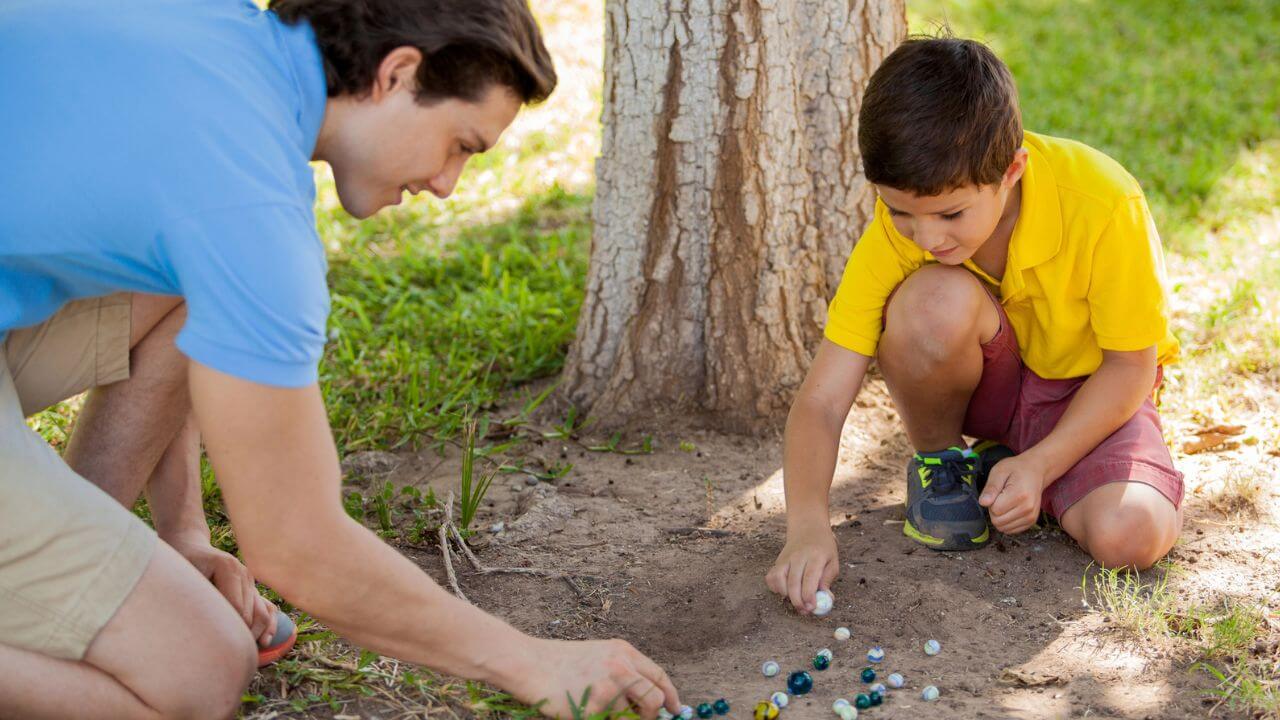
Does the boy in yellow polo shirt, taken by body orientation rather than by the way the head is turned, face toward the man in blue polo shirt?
yes

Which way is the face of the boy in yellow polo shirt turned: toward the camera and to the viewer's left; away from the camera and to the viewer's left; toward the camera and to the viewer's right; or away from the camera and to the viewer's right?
toward the camera and to the viewer's left

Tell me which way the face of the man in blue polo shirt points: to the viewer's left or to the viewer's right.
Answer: to the viewer's right

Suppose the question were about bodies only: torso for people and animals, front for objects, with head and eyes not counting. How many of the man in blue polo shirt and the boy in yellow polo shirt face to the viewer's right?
1

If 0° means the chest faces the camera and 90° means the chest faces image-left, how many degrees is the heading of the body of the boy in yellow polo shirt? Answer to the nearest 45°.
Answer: approximately 45°

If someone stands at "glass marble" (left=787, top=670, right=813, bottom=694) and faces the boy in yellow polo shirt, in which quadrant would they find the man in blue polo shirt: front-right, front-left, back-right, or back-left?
back-left

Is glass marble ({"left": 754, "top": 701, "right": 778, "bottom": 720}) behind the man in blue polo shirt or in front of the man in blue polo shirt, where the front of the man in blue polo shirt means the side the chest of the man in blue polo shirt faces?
in front

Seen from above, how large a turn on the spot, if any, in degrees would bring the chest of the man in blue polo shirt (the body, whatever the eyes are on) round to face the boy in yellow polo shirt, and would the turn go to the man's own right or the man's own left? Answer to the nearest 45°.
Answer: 0° — they already face them

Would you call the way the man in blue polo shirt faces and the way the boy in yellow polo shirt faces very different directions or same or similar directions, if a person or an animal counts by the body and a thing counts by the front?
very different directions

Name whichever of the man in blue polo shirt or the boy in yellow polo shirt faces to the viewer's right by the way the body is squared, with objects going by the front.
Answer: the man in blue polo shirt

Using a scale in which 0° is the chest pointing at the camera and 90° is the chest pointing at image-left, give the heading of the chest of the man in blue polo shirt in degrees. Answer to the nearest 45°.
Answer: approximately 270°

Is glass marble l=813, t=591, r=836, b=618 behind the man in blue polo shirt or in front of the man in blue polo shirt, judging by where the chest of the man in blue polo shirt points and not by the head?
in front
